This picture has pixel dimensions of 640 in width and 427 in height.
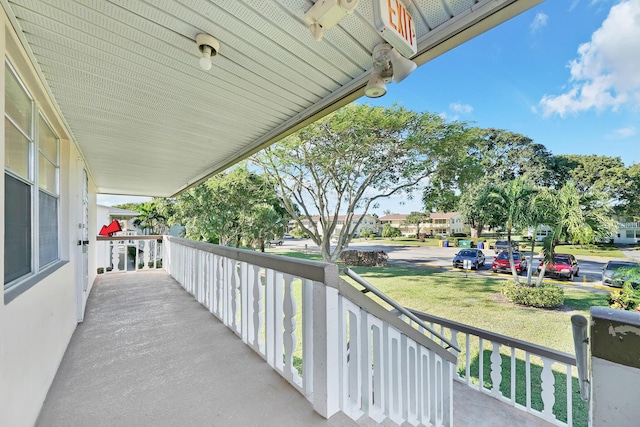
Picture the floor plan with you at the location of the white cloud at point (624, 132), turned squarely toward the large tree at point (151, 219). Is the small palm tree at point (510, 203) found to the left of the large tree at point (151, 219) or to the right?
left

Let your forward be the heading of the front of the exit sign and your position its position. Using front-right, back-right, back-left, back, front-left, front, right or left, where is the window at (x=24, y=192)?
back-right

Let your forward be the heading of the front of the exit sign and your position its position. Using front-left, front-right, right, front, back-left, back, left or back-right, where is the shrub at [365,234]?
back-left

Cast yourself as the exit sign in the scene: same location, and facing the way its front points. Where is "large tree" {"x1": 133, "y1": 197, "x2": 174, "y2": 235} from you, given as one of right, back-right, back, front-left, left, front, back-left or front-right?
back

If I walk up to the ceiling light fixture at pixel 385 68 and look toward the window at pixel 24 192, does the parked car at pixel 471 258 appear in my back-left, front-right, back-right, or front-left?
back-right

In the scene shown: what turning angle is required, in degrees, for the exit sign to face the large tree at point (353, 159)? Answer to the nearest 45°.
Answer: approximately 135° to its left

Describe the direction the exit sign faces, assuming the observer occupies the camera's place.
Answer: facing the viewer and to the right of the viewer

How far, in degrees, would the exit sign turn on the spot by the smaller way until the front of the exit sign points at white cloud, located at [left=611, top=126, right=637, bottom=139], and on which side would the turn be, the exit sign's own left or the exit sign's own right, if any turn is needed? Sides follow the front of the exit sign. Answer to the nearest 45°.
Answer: approximately 90° to the exit sign's own left

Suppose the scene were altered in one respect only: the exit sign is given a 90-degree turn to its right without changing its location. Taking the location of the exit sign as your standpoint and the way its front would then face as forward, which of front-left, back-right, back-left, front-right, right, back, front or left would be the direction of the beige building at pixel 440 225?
back-right

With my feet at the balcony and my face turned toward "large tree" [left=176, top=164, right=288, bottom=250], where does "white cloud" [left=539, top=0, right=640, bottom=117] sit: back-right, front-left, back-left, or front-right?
front-right

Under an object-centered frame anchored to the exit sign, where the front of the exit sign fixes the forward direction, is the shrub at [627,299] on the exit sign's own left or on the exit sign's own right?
on the exit sign's own left
